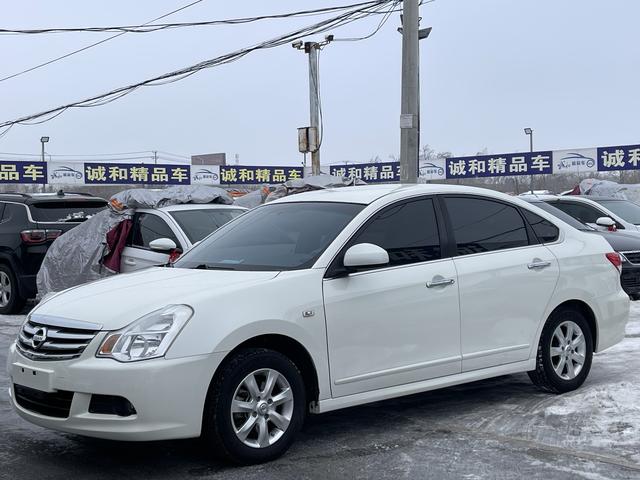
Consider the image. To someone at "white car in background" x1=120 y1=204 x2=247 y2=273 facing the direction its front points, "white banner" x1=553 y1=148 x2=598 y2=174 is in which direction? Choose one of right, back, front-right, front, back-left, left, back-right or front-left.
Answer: left

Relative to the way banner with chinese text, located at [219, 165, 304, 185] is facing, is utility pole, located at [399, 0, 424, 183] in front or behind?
in front

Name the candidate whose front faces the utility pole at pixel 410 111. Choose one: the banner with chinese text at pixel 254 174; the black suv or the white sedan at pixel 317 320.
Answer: the banner with chinese text

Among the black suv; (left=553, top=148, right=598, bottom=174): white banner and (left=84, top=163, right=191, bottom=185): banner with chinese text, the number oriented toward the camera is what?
2

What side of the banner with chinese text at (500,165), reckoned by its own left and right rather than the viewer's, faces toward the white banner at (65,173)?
right

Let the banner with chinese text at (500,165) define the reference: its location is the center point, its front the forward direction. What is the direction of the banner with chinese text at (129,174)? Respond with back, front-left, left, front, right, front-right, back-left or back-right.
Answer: right

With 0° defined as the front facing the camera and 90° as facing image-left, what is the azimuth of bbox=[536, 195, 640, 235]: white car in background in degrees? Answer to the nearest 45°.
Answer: approximately 315°

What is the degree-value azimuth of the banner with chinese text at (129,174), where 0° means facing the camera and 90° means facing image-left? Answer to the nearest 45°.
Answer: approximately 0°

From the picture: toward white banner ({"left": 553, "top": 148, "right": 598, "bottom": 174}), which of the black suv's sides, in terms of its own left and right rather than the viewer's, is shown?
right
